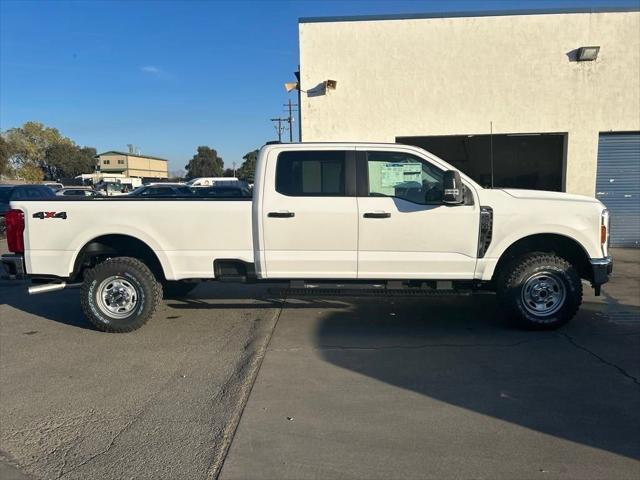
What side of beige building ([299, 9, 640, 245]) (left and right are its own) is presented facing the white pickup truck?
front

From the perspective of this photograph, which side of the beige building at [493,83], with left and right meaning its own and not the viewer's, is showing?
front

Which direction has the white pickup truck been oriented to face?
to the viewer's right

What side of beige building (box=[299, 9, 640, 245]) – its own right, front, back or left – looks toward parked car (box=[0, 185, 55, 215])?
right

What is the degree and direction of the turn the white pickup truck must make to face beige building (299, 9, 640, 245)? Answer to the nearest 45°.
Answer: approximately 45° to its left

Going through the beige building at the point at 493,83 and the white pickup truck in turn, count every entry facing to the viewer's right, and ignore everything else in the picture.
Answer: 1

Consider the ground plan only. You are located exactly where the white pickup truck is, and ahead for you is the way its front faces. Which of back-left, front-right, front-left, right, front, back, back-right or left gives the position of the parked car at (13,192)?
back-left

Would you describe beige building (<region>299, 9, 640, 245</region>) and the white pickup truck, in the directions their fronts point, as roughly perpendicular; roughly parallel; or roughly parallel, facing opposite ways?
roughly perpendicular
